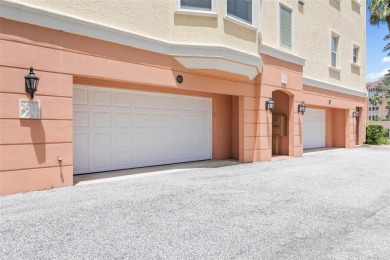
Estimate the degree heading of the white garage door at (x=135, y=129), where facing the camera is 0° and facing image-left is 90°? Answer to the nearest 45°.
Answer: approximately 315°

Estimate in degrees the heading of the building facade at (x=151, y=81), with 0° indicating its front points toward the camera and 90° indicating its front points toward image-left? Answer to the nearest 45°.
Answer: approximately 315°

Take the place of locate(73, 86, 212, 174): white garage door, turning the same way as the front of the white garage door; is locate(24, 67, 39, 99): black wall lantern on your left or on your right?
on your right

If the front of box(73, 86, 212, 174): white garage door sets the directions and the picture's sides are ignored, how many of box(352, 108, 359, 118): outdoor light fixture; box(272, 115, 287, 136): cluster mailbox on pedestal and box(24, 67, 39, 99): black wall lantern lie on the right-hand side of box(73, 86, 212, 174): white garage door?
1

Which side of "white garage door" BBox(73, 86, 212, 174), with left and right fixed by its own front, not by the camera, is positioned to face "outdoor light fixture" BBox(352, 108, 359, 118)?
left
